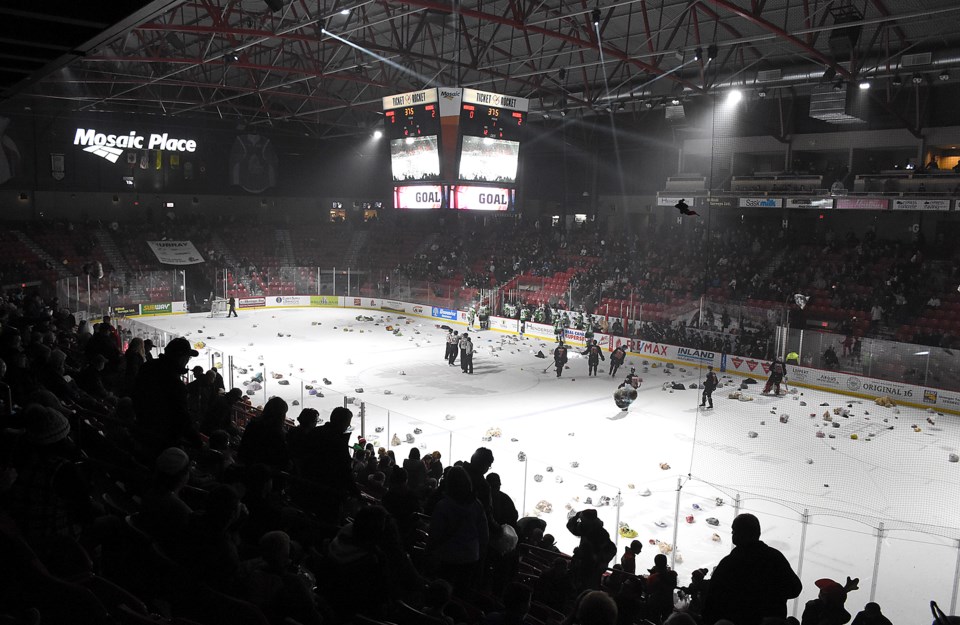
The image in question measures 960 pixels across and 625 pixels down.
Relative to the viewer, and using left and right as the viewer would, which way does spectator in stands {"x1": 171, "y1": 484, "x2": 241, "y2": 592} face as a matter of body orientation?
facing away from the viewer and to the right of the viewer

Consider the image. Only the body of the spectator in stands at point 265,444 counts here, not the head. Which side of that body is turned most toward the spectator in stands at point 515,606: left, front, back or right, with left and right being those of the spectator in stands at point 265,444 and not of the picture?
right

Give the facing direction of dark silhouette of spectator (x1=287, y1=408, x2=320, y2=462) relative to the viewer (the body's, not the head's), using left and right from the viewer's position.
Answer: facing away from the viewer and to the right of the viewer

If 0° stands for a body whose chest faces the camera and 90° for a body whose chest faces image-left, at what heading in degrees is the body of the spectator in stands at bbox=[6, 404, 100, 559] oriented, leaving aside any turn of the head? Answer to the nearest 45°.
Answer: approximately 225°

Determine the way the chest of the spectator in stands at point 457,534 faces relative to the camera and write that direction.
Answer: away from the camera

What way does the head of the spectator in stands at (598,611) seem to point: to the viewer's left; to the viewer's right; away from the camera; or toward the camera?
away from the camera

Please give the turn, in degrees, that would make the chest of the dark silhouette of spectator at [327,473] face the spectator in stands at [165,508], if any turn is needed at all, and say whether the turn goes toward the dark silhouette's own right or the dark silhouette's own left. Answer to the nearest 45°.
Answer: approximately 180°

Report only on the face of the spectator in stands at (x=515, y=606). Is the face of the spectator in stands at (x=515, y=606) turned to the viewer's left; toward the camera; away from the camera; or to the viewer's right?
away from the camera

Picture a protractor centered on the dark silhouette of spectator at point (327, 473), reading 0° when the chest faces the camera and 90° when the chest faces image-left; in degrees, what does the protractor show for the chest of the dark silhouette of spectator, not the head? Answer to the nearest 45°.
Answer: approximately 225°
